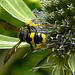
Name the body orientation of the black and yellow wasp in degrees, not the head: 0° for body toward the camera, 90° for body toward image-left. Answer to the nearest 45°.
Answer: approximately 90°
